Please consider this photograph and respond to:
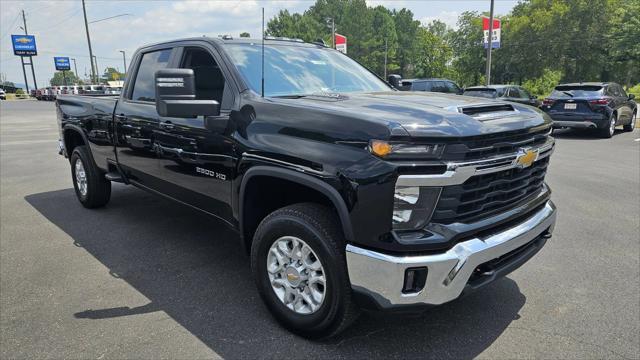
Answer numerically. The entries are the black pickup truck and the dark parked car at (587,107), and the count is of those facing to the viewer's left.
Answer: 0

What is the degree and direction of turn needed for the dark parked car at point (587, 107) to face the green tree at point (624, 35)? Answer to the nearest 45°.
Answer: approximately 45° to its left

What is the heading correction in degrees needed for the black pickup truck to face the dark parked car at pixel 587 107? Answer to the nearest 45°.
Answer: approximately 90° to its left

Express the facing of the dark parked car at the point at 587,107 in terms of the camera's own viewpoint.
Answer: facing away from the viewer and to the right of the viewer

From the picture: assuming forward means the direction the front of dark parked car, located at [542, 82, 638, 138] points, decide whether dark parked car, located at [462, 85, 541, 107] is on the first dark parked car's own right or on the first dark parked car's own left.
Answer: on the first dark parked car's own left

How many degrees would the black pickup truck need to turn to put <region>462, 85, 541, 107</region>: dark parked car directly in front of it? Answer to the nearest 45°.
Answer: approximately 90° to its left

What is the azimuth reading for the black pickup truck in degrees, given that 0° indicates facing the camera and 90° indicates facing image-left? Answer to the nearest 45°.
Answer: approximately 315°

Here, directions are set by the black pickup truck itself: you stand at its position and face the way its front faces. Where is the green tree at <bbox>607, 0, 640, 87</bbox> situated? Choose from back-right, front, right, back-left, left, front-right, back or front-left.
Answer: left
